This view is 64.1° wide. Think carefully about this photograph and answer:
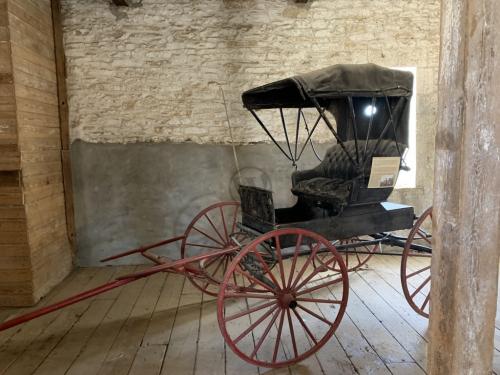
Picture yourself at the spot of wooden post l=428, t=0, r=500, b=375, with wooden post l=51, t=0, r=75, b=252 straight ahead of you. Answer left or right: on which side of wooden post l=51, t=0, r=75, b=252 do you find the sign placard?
right

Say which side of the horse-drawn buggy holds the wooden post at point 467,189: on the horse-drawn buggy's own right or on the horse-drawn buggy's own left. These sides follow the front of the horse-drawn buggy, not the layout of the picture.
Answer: on the horse-drawn buggy's own left

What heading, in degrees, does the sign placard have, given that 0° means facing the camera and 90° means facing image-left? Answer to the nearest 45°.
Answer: approximately 0°

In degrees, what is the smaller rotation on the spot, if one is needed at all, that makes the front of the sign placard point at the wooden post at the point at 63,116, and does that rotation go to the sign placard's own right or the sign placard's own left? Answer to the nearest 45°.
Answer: approximately 90° to the sign placard's own right
